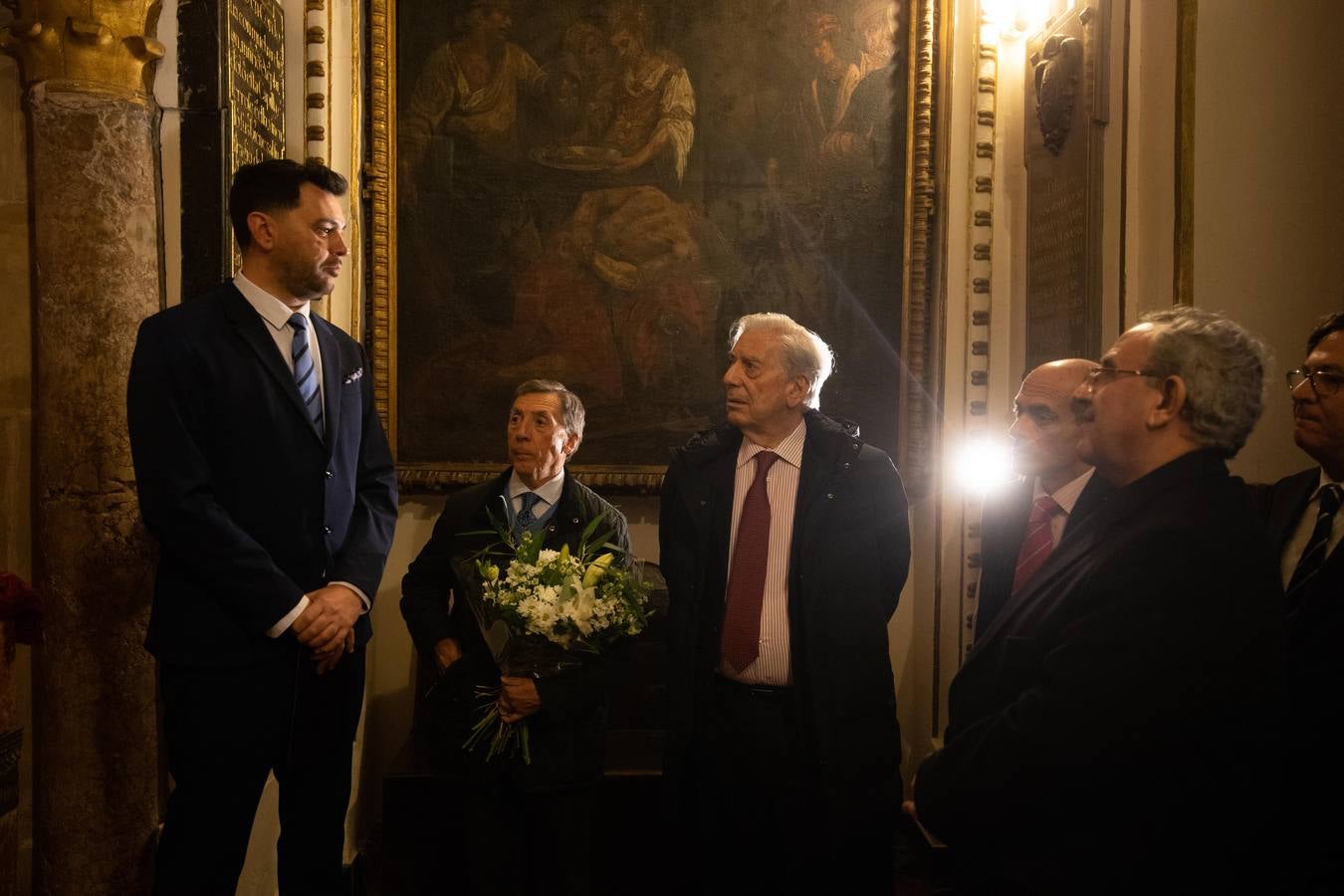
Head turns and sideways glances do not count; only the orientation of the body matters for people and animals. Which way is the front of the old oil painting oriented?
toward the camera

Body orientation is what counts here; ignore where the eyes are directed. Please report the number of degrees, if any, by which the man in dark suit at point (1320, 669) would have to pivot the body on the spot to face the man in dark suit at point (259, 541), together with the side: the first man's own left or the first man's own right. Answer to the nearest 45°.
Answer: approximately 45° to the first man's own right

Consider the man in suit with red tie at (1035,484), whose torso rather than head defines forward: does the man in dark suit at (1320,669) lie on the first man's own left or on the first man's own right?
on the first man's own left

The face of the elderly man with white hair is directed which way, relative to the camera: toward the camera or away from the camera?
toward the camera

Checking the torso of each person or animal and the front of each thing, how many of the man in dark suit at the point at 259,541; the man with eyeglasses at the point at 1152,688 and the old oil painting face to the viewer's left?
1

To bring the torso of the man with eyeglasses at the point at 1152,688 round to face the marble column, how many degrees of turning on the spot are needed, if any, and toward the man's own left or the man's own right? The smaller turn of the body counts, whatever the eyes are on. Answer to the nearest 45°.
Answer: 0° — they already face it

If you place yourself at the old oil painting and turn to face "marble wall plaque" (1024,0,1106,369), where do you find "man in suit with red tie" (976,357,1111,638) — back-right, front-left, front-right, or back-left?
front-right

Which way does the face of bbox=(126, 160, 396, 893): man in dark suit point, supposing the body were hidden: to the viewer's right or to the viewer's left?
to the viewer's right

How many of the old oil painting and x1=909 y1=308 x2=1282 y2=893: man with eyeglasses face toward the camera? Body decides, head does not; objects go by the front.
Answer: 1

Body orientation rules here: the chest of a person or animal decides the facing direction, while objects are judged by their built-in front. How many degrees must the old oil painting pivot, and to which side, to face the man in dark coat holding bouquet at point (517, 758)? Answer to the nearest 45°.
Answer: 0° — it already faces them

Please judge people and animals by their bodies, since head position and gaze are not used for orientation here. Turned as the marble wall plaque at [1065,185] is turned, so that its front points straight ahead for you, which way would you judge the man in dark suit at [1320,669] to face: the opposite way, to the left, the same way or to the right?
the same way

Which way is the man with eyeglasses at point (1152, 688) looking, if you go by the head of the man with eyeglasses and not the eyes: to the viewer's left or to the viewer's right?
to the viewer's left

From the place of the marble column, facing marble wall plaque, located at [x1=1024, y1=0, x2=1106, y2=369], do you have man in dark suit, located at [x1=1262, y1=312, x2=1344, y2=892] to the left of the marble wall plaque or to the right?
right

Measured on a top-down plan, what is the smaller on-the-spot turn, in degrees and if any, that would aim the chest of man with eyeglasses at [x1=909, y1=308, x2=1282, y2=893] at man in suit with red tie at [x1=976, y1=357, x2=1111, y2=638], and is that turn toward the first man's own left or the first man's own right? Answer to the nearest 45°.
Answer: approximately 90° to the first man's own right

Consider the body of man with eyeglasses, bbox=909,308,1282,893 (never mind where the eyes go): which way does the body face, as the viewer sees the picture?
to the viewer's left

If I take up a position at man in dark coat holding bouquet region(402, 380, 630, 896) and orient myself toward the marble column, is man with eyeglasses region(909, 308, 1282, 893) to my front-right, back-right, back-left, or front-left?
back-left
